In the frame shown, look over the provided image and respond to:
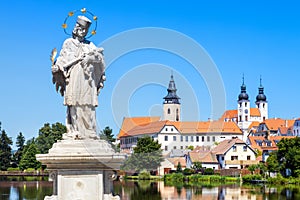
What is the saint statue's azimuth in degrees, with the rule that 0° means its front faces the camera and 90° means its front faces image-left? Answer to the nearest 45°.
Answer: approximately 0°
